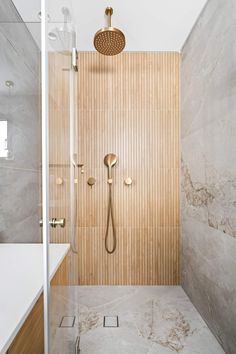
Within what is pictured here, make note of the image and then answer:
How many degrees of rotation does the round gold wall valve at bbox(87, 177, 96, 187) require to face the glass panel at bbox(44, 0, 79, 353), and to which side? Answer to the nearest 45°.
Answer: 0° — it already faces it

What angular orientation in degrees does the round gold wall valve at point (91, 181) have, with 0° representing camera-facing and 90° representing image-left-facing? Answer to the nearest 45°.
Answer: approximately 0°
